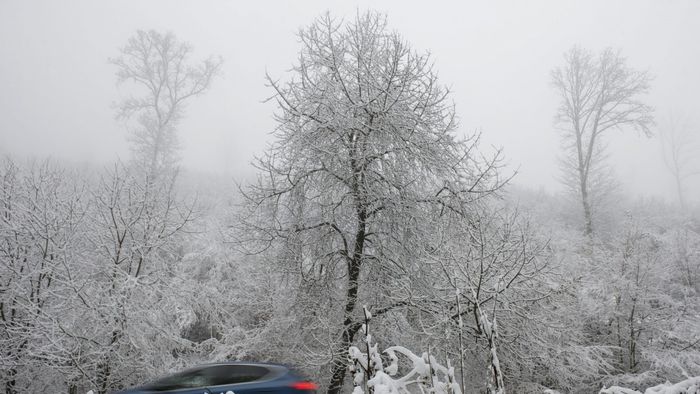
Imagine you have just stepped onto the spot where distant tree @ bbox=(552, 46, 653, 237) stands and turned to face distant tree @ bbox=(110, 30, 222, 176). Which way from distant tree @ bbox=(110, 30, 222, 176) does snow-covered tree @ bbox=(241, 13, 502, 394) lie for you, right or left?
left

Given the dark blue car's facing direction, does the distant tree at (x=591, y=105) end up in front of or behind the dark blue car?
behind

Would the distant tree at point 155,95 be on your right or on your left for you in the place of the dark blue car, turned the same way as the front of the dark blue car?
on your right

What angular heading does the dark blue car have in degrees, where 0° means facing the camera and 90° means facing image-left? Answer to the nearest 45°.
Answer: approximately 90°

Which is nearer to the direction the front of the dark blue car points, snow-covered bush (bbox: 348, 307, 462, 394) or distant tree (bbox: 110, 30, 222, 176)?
the distant tree

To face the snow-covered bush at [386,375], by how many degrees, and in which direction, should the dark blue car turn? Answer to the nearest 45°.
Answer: approximately 135° to its left
